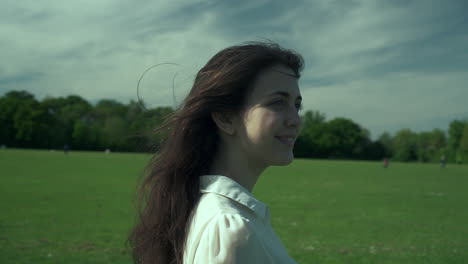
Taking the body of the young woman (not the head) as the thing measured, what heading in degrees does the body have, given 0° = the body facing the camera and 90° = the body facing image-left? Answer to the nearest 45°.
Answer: approximately 270°
